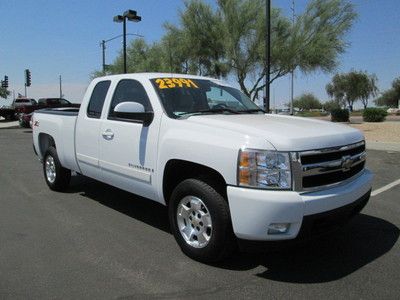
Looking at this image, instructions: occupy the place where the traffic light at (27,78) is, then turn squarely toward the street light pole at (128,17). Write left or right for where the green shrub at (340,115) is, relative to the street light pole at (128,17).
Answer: left

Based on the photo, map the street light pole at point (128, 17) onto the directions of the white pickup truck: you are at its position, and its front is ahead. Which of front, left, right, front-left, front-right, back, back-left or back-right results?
back-left

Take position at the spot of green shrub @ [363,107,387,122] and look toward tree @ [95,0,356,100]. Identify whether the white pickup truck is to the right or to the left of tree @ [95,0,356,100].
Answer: left

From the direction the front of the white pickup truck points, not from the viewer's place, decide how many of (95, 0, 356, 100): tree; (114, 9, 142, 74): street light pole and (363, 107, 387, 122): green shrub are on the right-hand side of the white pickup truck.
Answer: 0

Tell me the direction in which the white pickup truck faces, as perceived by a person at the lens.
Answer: facing the viewer and to the right of the viewer

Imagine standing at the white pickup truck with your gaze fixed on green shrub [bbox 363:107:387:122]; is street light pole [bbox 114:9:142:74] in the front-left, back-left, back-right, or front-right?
front-left

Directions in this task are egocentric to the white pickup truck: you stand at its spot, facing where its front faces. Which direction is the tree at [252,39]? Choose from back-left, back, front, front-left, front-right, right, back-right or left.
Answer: back-left

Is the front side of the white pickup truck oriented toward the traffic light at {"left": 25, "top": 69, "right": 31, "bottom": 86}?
no

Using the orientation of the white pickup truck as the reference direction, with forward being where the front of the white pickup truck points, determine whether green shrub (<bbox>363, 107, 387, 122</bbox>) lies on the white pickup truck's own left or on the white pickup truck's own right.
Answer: on the white pickup truck's own left

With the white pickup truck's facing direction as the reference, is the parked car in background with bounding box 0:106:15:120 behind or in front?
behind

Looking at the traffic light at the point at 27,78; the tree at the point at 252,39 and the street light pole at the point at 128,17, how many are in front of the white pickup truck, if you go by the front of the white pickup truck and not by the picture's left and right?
0

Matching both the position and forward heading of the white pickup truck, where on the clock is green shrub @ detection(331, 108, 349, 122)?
The green shrub is roughly at 8 o'clock from the white pickup truck.
